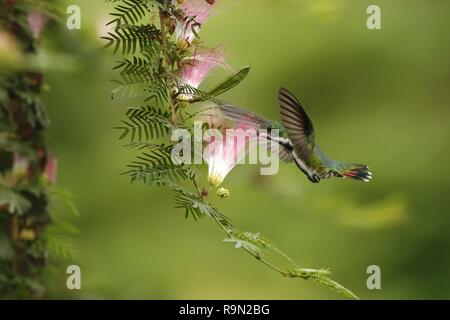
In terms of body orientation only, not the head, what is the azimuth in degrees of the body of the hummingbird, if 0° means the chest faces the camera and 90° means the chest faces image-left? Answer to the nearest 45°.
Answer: approximately 90°
